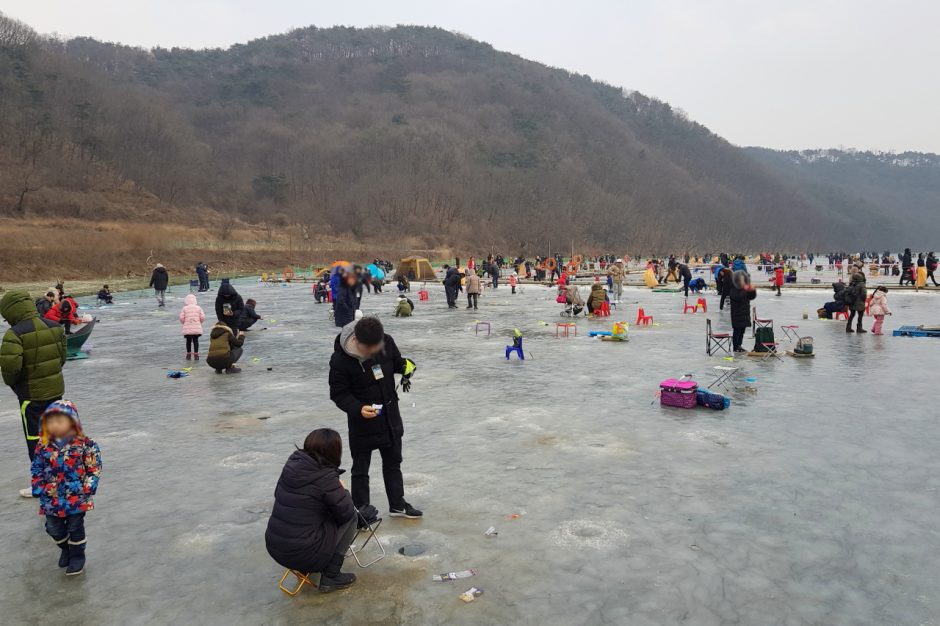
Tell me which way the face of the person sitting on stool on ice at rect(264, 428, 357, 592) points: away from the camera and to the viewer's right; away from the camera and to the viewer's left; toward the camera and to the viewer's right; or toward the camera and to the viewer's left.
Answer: away from the camera and to the viewer's right

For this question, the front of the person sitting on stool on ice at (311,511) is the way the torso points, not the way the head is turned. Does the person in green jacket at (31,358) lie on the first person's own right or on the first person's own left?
on the first person's own left

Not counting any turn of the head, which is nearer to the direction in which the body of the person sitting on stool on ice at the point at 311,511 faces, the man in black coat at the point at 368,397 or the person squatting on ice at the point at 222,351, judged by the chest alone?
the man in black coat

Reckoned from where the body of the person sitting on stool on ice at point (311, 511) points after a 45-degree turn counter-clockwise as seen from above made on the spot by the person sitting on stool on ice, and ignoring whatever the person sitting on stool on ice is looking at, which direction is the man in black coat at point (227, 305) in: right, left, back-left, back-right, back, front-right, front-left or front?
front

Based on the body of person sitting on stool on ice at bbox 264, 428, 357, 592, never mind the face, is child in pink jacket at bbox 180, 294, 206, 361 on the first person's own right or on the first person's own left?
on the first person's own left

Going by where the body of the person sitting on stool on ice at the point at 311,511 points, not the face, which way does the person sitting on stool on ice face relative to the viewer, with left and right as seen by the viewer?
facing away from the viewer and to the right of the viewer

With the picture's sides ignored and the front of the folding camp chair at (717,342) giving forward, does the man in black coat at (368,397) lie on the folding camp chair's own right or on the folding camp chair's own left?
on the folding camp chair's own right

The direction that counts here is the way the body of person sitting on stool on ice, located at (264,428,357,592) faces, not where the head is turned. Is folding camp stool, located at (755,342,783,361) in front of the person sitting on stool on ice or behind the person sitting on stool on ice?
in front

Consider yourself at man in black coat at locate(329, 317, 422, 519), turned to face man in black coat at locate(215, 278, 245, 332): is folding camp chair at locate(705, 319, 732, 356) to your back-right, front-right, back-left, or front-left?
front-right

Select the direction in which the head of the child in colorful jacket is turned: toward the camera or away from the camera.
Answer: toward the camera
